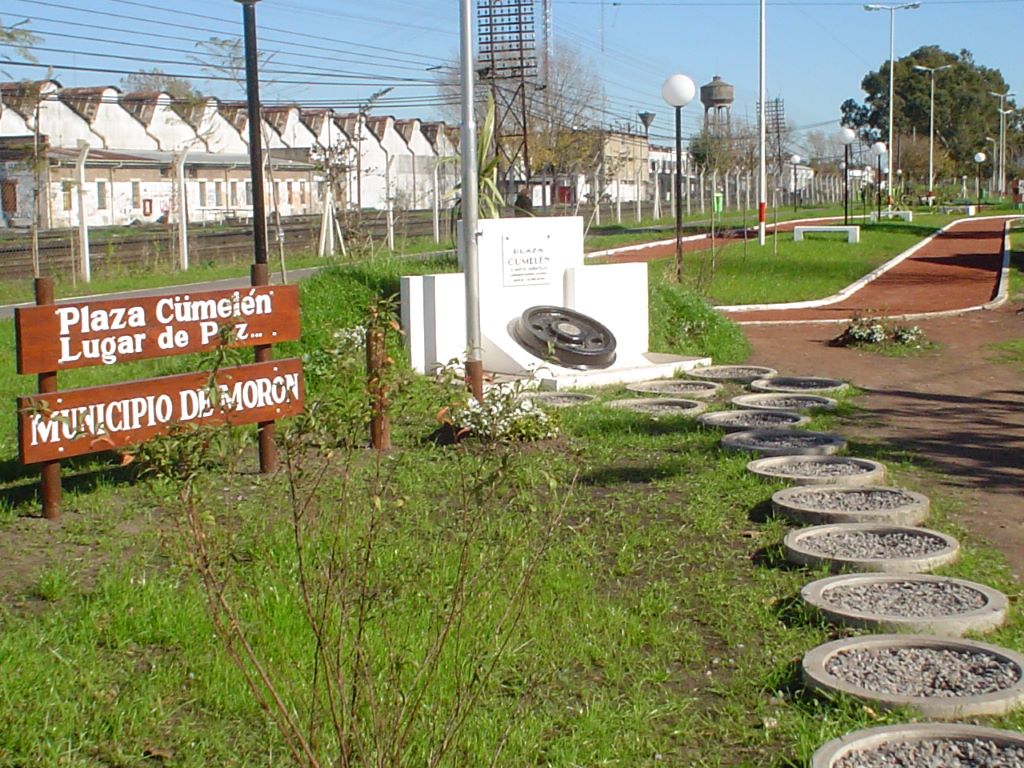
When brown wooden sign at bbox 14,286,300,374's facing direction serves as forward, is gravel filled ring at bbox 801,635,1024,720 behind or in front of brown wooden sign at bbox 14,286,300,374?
in front

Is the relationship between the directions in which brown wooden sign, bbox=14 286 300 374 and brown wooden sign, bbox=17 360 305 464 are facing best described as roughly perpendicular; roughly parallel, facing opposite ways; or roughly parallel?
roughly parallel

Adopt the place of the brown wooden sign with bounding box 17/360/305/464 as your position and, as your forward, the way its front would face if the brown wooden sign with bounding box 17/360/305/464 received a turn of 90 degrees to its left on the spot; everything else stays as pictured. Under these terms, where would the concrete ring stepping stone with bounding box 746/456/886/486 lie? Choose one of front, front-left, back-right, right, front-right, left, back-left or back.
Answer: front-right

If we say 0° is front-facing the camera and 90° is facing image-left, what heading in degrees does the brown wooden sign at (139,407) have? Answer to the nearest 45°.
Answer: approximately 315°

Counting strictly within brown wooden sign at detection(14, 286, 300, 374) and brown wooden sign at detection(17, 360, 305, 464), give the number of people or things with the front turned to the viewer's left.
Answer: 0

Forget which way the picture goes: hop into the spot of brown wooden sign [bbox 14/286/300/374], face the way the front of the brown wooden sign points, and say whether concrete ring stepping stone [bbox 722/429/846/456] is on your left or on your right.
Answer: on your left

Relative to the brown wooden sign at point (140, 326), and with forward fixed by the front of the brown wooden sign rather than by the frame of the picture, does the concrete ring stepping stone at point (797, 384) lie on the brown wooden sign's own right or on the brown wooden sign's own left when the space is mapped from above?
on the brown wooden sign's own left

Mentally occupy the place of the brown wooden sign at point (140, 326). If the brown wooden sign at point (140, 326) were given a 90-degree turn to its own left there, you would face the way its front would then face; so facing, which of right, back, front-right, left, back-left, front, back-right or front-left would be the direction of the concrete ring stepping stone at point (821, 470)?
front-right

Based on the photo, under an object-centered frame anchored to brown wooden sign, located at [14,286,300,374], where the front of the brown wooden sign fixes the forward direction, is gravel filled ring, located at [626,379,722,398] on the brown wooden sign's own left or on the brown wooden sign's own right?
on the brown wooden sign's own left

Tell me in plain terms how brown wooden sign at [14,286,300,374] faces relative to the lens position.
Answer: facing the viewer and to the right of the viewer

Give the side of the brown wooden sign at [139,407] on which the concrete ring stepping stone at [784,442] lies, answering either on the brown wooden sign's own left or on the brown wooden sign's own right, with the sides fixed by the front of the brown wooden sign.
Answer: on the brown wooden sign's own left

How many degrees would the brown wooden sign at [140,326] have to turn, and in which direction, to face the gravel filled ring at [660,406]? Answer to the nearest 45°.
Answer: approximately 90° to its left

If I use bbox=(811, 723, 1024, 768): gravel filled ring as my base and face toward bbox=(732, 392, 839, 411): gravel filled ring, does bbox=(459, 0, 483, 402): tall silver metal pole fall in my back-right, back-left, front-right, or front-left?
front-left

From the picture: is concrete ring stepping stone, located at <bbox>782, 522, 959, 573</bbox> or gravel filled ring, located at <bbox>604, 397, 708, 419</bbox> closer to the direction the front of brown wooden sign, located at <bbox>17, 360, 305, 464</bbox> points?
the concrete ring stepping stone

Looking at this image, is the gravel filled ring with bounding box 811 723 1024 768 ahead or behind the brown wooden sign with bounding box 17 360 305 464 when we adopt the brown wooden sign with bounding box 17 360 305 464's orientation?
ahead

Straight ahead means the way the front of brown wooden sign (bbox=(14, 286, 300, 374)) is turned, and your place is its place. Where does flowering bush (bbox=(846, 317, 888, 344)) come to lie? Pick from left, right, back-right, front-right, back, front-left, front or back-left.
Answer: left
